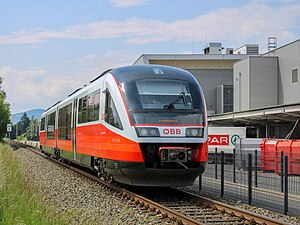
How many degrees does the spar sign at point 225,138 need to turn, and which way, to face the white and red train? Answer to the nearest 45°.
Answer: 0° — it already faces it

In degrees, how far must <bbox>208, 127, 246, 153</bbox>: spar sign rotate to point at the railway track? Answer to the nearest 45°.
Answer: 0° — it already faces it

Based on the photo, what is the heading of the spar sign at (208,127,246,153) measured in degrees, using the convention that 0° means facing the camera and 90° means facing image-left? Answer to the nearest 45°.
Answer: approximately 0°

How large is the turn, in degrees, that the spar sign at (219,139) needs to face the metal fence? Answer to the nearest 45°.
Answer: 0° — it already faces it

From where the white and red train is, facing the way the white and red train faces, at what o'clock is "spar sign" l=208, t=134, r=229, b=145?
The spar sign is roughly at 8 o'clock from the white and red train.

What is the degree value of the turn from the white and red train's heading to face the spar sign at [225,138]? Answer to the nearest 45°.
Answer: approximately 135° to its left

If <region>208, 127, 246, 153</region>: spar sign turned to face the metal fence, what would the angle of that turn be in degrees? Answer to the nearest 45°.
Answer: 0° — it already faces it
